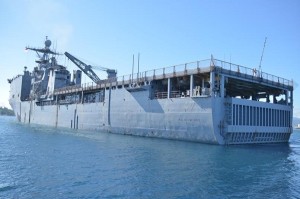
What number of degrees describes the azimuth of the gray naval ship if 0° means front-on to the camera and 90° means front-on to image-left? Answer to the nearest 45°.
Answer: approximately 135°
